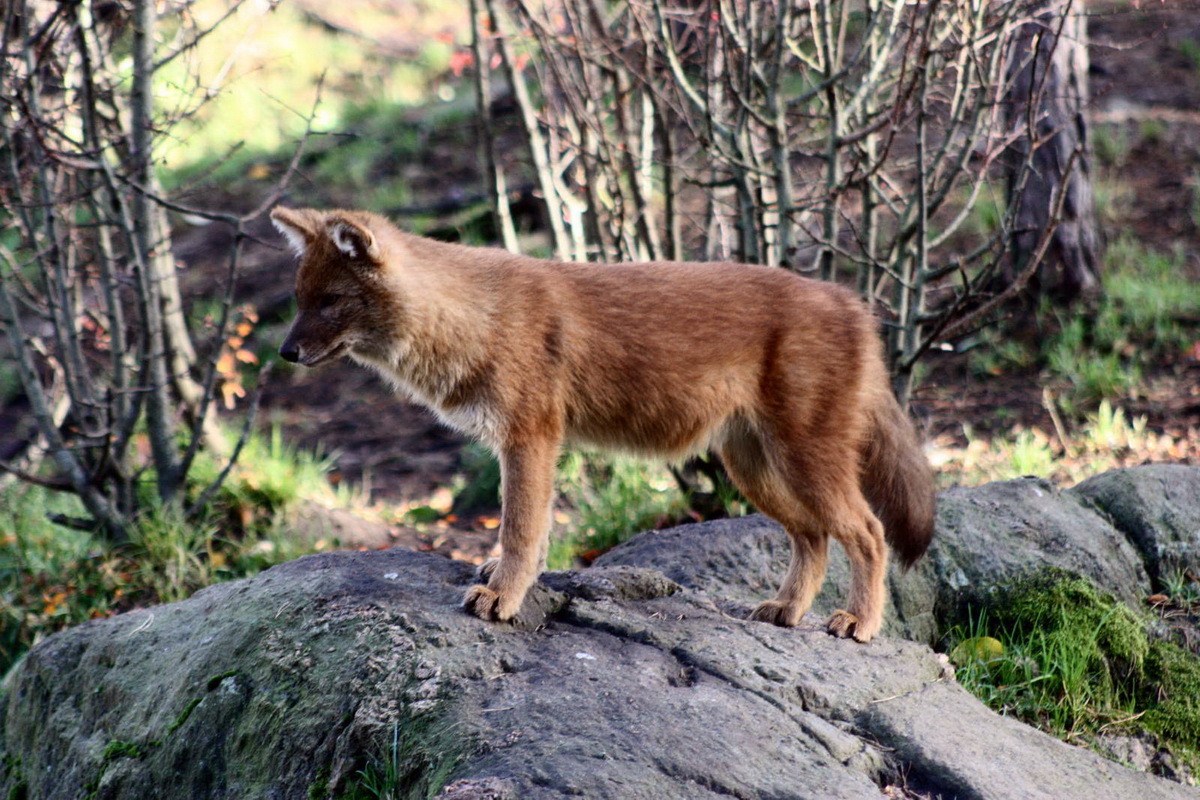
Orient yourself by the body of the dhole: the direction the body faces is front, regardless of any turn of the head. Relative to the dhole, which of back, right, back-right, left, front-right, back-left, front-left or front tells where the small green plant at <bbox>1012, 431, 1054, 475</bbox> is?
back-right

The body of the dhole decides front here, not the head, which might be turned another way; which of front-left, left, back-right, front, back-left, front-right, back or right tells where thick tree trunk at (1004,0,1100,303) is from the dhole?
back-right

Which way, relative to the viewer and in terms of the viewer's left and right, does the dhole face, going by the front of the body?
facing to the left of the viewer

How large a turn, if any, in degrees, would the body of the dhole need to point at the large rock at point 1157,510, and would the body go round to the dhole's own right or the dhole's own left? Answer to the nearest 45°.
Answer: approximately 180°

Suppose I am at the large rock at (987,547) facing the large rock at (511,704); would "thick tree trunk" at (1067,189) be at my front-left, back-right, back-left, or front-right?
back-right

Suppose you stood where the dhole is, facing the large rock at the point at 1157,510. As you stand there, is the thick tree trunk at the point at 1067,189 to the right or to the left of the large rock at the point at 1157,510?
left
